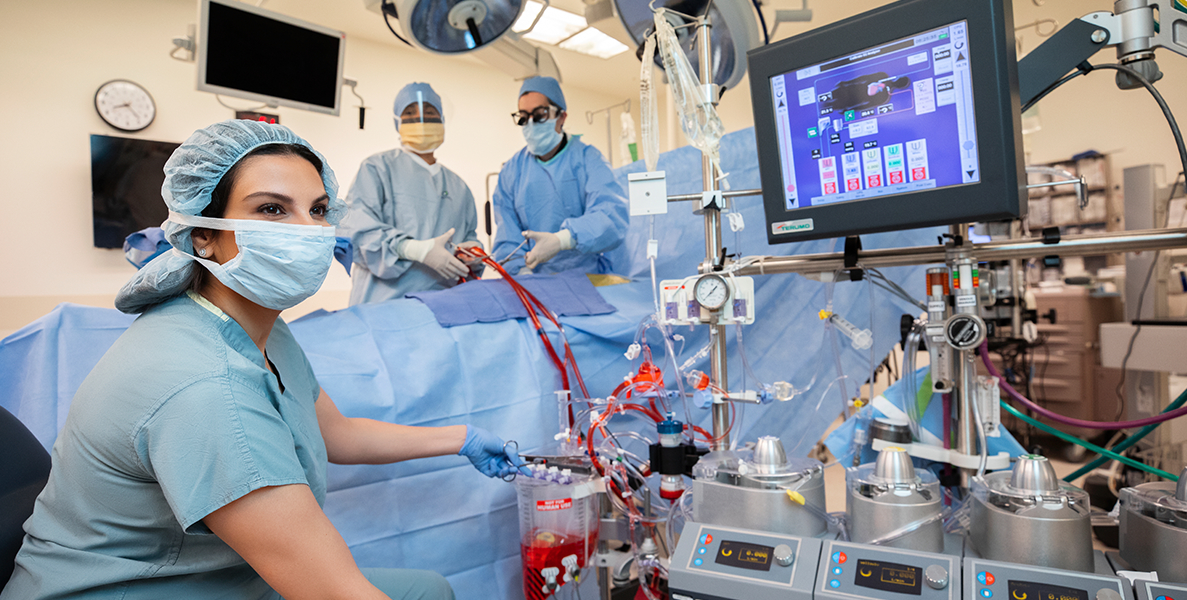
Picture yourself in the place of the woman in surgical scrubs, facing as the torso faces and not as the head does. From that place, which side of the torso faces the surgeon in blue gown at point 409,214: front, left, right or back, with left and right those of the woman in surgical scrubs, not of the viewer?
left

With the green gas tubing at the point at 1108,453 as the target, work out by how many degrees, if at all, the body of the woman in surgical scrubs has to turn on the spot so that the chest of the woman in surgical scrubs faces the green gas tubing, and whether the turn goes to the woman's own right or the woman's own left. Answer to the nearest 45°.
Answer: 0° — they already face it

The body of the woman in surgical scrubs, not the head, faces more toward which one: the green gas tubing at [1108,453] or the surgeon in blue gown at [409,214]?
the green gas tubing

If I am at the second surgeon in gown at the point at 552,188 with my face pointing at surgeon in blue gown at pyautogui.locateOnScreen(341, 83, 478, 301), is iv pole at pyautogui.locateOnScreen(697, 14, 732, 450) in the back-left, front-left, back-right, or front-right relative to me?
back-left

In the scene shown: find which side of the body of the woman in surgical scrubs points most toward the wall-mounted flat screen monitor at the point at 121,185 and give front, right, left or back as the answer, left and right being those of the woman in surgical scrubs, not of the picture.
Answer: left

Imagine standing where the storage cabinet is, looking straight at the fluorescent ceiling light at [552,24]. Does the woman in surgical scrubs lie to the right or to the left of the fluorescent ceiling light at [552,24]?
left

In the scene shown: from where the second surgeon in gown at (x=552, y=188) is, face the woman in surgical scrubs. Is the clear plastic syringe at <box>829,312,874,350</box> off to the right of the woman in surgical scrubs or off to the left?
left

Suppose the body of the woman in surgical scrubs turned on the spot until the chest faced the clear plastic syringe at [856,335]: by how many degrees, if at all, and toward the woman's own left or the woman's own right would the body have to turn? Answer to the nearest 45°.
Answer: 0° — they already face it

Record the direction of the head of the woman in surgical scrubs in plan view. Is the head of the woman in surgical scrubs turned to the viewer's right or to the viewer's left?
to the viewer's right

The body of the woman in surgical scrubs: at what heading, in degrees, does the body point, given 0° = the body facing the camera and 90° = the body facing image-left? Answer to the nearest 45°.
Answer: approximately 270°

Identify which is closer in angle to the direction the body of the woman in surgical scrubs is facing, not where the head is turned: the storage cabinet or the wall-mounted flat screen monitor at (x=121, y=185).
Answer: the storage cabinet

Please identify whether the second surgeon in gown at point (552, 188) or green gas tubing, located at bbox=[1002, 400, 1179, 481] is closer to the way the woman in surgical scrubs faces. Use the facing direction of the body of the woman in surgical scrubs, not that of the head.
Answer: the green gas tubing

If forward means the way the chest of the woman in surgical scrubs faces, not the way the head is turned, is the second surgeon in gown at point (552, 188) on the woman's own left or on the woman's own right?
on the woman's own left
